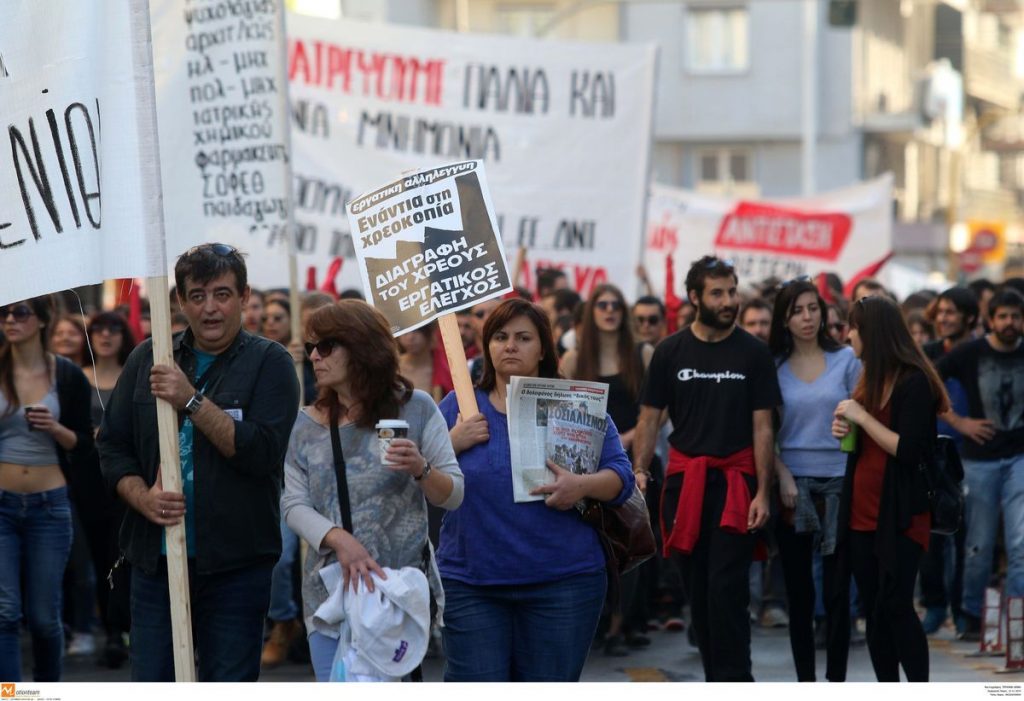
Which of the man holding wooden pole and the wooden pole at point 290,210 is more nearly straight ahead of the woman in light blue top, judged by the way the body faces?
the man holding wooden pole

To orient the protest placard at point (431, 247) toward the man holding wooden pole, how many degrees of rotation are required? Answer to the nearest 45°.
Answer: approximately 45° to its right

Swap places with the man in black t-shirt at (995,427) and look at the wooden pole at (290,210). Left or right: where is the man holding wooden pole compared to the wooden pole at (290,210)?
left

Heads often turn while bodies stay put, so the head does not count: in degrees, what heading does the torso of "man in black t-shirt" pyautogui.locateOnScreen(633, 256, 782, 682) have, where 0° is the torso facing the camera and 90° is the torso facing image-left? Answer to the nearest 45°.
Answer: approximately 0°

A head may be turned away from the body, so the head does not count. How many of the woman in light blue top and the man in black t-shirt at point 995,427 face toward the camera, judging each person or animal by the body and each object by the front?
2

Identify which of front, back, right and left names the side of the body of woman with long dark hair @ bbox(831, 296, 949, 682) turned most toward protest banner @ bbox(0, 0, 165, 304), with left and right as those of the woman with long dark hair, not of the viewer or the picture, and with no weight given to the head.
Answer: front

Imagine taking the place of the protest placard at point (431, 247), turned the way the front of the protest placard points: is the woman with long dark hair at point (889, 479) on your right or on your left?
on your left
